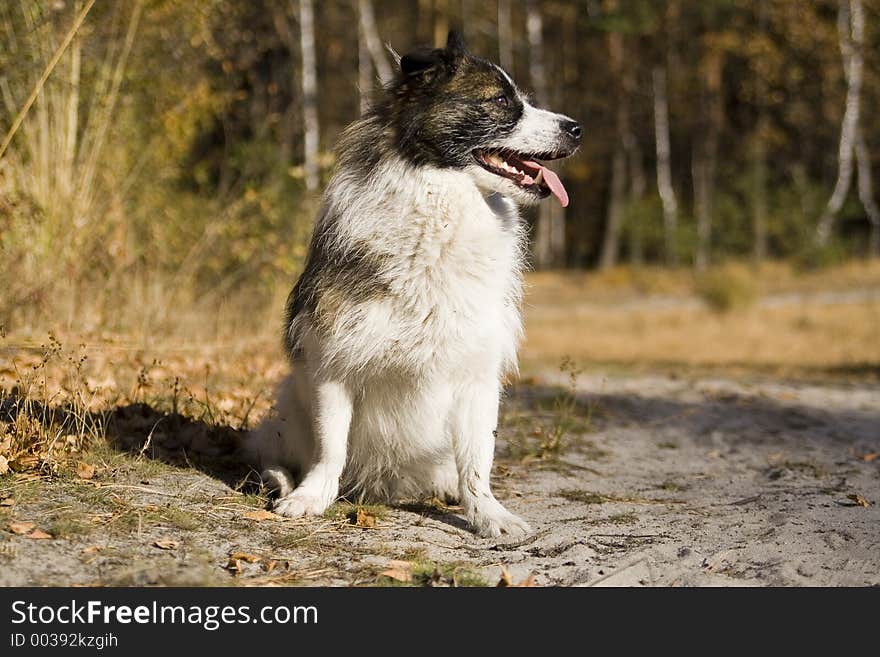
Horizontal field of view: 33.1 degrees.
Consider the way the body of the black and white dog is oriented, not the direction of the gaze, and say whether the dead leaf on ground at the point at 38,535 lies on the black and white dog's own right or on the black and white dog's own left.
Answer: on the black and white dog's own right

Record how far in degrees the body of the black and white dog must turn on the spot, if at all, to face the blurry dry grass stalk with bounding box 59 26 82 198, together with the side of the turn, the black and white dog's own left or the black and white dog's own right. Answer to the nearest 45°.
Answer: approximately 180°

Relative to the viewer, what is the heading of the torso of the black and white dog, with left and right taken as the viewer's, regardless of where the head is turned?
facing the viewer and to the right of the viewer

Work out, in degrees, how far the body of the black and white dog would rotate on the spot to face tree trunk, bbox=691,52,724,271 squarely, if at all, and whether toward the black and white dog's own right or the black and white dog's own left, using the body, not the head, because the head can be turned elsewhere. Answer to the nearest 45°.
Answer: approximately 135° to the black and white dog's own left

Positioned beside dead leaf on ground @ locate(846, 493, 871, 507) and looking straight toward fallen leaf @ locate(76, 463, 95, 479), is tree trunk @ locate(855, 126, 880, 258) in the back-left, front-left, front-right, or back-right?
back-right

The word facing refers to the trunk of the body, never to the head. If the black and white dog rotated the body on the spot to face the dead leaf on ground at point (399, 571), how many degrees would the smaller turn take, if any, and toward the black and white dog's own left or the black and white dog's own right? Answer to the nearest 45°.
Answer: approximately 45° to the black and white dog's own right

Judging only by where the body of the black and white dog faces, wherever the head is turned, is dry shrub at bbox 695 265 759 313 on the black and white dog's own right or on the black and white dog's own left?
on the black and white dog's own left

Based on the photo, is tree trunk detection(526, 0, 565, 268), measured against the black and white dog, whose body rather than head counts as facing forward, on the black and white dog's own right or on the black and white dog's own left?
on the black and white dog's own left

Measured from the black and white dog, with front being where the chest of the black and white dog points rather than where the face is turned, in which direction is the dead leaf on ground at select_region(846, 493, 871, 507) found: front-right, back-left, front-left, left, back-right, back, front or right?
front-left

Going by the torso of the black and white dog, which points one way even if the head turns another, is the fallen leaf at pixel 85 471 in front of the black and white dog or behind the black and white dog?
behind

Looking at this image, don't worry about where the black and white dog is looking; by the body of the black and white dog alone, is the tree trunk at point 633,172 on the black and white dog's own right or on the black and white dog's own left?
on the black and white dog's own left

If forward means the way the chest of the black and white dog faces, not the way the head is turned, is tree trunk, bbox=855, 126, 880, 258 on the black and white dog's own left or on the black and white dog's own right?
on the black and white dog's own left

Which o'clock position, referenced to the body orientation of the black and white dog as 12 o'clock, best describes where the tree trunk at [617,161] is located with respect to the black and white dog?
The tree trunk is roughly at 8 o'clock from the black and white dog.
